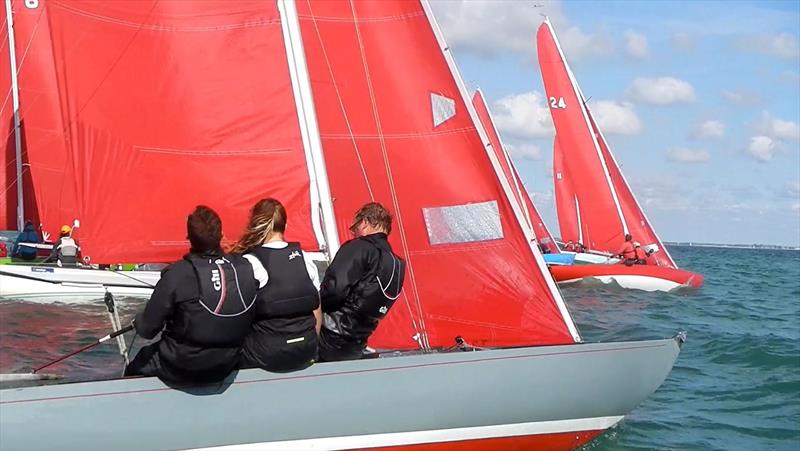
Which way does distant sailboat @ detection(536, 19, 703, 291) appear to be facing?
to the viewer's right

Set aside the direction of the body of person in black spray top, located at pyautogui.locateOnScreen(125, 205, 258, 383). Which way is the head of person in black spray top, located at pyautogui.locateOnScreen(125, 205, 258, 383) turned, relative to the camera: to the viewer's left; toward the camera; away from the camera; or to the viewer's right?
away from the camera

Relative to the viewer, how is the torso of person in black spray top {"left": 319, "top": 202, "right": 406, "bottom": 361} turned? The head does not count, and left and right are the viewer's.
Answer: facing away from the viewer and to the left of the viewer

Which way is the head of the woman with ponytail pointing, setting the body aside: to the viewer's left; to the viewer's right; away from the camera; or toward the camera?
away from the camera

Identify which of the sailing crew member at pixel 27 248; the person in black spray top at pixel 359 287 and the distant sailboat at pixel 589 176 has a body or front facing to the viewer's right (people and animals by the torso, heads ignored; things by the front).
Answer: the distant sailboat

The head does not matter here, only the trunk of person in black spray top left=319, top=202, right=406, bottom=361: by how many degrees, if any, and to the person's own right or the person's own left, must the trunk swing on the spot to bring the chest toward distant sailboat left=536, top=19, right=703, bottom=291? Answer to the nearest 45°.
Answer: approximately 45° to the person's own right
